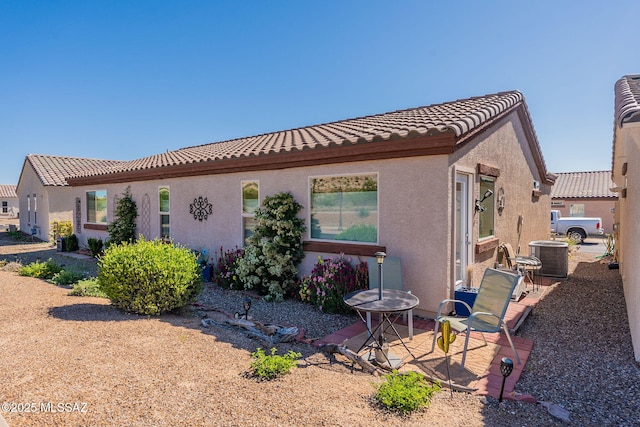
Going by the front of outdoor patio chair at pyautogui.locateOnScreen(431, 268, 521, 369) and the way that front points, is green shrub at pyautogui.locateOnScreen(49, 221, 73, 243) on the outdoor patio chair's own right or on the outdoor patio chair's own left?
on the outdoor patio chair's own right

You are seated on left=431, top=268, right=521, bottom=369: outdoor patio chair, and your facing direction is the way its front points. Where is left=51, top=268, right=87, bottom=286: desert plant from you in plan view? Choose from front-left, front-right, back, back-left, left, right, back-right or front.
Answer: front-right

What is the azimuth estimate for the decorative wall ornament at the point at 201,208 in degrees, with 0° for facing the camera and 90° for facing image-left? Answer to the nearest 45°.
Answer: approximately 0°

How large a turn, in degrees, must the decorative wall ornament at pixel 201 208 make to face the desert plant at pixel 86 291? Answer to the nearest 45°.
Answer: approximately 45° to its right

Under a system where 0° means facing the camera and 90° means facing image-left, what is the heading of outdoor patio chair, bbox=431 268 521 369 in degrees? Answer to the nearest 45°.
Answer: approximately 45°

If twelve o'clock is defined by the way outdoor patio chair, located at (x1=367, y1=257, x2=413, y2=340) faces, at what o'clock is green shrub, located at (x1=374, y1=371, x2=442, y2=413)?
The green shrub is roughly at 12 o'clock from the outdoor patio chair.

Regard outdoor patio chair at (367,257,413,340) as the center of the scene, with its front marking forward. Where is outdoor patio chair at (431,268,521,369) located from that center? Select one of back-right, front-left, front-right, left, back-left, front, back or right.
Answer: front-left
